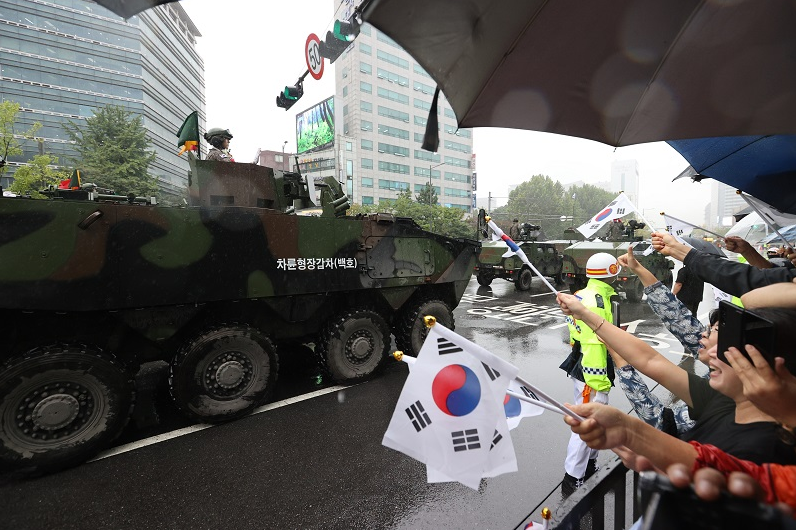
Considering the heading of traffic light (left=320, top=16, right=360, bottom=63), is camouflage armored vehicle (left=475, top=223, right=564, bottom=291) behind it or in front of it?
behind

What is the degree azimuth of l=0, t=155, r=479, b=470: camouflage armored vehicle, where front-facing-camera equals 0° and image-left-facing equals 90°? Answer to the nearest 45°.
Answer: approximately 225°

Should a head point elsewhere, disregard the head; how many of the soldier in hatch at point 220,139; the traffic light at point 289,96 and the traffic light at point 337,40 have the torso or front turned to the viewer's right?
1

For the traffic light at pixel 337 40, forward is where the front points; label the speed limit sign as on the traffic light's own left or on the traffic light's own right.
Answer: on the traffic light's own right

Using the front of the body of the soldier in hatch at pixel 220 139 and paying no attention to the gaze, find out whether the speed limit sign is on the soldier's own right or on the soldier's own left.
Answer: on the soldier's own left
